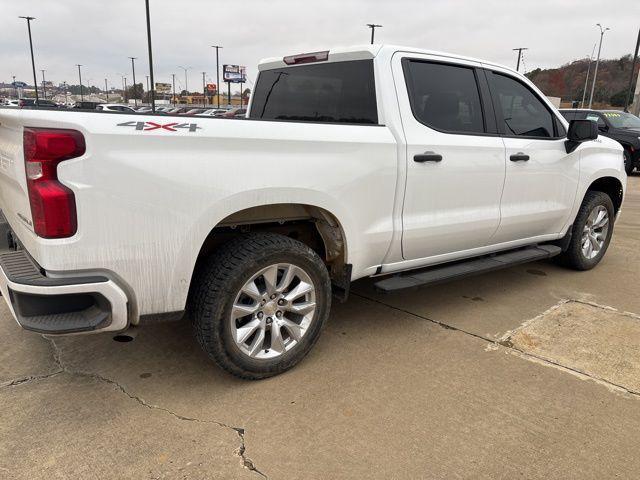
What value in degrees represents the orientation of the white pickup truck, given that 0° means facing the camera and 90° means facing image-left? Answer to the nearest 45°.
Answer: approximately 225°

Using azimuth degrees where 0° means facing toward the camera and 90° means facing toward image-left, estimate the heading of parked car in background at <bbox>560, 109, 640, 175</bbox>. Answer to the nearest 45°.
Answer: approximately 315°

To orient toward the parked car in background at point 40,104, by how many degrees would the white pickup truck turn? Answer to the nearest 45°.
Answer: approximately 90° to its left

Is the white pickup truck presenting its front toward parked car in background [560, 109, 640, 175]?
yes
